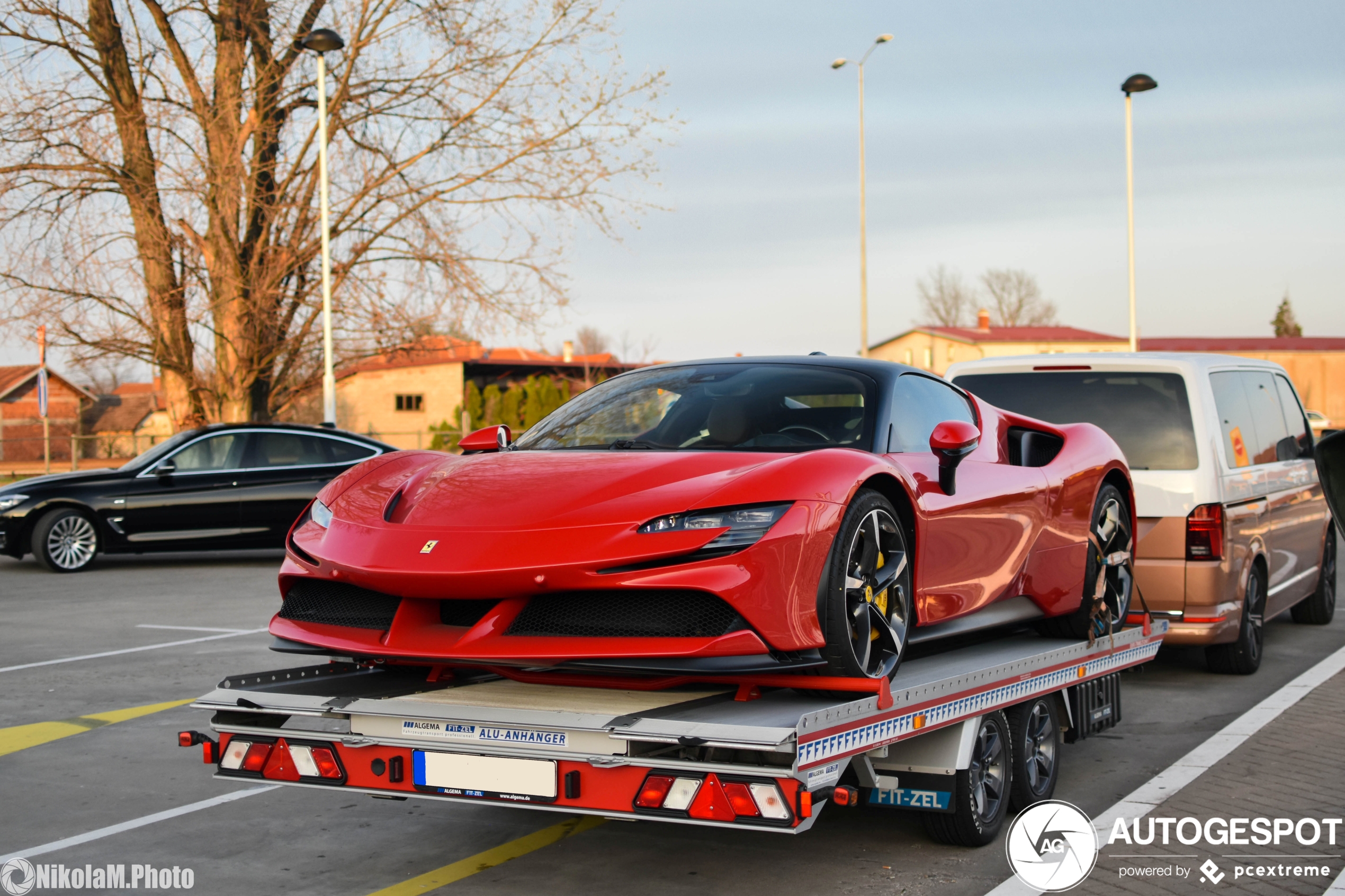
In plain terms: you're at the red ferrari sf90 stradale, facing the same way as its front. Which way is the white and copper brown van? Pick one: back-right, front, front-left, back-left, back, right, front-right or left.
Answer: back

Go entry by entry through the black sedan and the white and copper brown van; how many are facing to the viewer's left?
1

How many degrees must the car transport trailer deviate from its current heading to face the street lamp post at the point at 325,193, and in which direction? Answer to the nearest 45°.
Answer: approximately 45° to its left

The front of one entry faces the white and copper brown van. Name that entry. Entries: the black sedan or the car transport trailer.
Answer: the car transport trailer

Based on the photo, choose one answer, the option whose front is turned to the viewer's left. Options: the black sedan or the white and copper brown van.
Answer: the black sedan

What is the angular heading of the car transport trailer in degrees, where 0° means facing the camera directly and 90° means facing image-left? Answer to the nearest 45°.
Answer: approximately 225°

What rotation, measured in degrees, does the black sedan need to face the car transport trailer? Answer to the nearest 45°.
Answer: approximately 90° to its left

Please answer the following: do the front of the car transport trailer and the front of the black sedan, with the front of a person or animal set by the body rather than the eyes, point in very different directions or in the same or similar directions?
very different directions

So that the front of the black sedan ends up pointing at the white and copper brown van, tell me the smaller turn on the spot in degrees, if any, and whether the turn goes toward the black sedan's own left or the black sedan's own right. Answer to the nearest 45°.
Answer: approximately 135° to the black sedan's own left

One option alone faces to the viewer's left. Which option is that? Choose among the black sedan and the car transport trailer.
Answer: the black sedan

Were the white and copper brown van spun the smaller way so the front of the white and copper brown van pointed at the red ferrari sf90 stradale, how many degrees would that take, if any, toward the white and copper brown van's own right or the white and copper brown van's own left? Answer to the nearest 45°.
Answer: approximately 180°

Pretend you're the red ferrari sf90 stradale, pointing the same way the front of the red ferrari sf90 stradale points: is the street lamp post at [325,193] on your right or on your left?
on your right

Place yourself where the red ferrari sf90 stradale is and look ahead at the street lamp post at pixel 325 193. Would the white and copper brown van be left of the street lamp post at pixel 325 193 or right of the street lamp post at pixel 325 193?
right

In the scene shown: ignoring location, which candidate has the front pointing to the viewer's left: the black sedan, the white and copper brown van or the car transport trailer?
the black sedan

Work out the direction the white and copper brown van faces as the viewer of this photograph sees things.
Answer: facing away from the viewer

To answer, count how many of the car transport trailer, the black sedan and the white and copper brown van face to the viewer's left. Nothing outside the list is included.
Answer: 1

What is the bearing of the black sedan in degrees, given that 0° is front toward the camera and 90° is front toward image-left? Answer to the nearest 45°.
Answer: approximately 90°

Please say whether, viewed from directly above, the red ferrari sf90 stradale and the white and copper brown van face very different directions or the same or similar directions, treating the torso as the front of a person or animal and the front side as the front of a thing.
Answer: very different directions

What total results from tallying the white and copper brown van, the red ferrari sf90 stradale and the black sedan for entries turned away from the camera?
1
